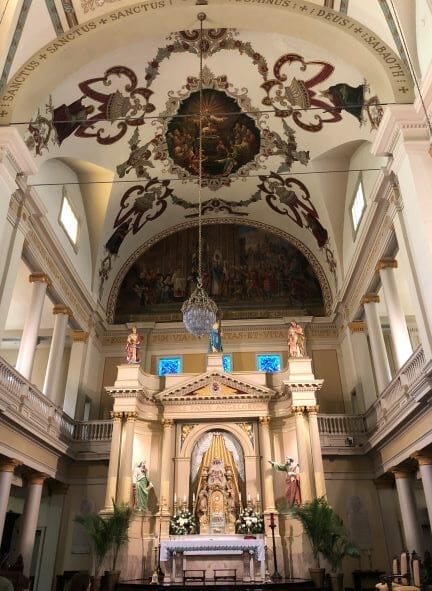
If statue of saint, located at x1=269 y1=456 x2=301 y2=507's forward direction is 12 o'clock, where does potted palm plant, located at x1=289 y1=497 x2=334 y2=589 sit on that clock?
The potted palm plant is roughly at 10 o'clock from the statue of saint.

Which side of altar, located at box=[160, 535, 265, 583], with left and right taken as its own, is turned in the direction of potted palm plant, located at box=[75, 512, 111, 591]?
right

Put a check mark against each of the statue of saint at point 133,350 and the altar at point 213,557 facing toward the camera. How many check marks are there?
2

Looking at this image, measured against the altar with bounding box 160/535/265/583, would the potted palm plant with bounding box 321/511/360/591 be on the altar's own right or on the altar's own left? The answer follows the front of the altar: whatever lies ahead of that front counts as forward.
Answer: on the altar's own left

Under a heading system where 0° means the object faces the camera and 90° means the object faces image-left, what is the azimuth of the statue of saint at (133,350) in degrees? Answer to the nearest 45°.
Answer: approximately 0°

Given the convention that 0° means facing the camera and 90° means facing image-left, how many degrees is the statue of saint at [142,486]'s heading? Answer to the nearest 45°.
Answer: approximately 315°
